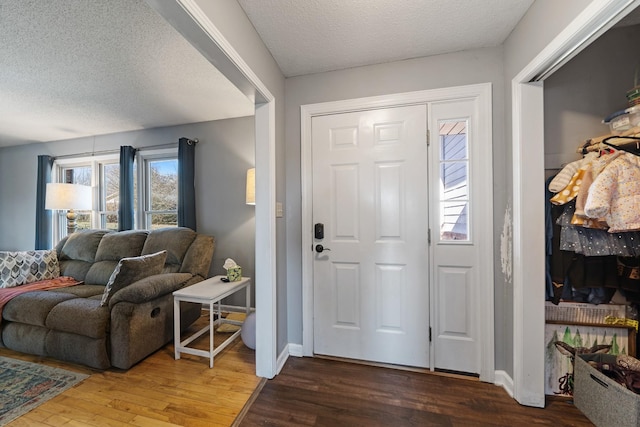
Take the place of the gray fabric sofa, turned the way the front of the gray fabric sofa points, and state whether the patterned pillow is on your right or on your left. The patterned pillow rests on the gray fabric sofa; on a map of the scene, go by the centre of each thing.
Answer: on your right

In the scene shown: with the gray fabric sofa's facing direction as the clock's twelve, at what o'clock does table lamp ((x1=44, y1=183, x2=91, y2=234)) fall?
The table lamp is roughly at 4 o'clock from the gray fabric sofa.

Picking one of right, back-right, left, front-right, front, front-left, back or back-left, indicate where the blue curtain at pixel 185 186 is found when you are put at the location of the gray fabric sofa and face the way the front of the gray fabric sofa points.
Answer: back

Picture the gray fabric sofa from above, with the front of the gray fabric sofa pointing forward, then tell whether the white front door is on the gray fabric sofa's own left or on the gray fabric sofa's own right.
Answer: on the gray fabric sofa's own left

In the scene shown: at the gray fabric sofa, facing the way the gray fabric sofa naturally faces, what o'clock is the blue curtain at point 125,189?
The blue curtain is roughly at 5 o'clock from the gray fabric sofa.

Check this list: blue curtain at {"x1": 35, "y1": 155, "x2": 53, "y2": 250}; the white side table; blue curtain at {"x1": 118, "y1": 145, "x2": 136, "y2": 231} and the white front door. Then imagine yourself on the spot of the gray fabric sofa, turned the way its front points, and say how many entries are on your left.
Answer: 2

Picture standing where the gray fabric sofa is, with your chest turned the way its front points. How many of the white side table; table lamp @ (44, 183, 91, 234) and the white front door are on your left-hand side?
2

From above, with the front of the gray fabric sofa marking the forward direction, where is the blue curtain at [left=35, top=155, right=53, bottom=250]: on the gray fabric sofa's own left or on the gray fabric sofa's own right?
on the gray fabric sofa's own right
